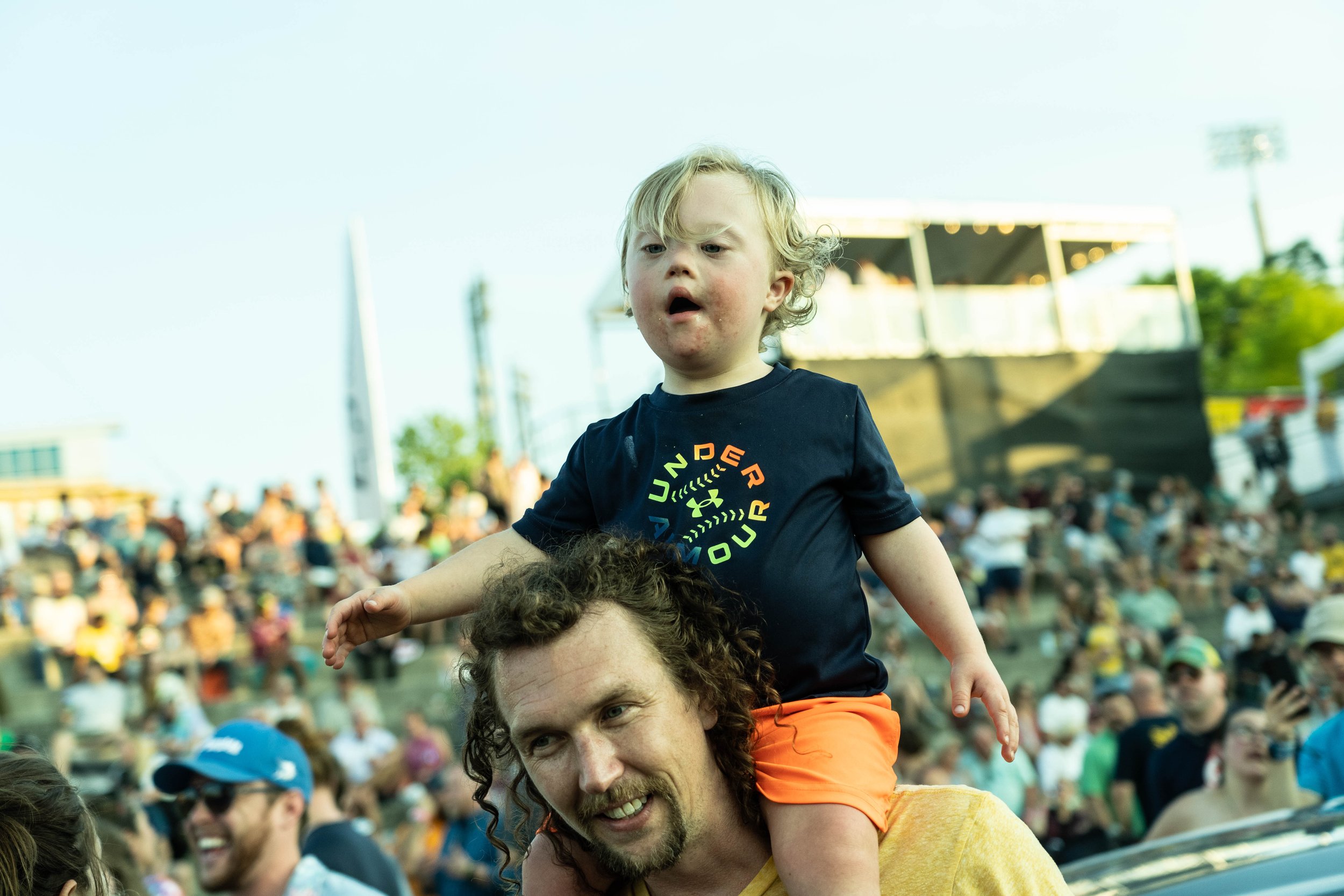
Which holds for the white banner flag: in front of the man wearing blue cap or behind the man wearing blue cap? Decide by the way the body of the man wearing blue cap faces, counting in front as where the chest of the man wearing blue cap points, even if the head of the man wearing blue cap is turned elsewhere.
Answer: behind

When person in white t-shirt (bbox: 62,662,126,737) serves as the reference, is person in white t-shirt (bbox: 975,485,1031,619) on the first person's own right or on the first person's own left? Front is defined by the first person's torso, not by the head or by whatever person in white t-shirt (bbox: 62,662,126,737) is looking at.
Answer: on the first person's own left

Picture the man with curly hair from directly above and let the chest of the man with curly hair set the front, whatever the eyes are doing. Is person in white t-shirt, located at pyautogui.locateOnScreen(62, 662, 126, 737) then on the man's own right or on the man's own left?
on the man's own right

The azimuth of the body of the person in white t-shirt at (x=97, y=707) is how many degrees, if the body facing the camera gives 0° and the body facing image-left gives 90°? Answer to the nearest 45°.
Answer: approximately 0°

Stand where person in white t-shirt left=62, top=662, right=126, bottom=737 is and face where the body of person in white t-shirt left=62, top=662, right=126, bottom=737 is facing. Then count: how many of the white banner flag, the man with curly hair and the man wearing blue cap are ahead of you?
2

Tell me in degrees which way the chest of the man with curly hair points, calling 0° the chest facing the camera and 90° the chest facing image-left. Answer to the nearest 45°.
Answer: approximately 45°

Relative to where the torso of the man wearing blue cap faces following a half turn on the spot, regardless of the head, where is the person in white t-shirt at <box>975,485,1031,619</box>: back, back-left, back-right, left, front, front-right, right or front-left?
front

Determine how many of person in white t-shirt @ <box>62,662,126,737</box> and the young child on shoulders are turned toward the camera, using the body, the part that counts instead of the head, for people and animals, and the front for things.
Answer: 2

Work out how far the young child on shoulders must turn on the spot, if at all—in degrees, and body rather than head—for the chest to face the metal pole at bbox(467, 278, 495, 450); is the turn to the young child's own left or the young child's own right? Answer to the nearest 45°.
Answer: approximately 180°

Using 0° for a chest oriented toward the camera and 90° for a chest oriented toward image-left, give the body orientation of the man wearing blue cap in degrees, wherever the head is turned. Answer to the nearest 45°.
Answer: approximately 45°
